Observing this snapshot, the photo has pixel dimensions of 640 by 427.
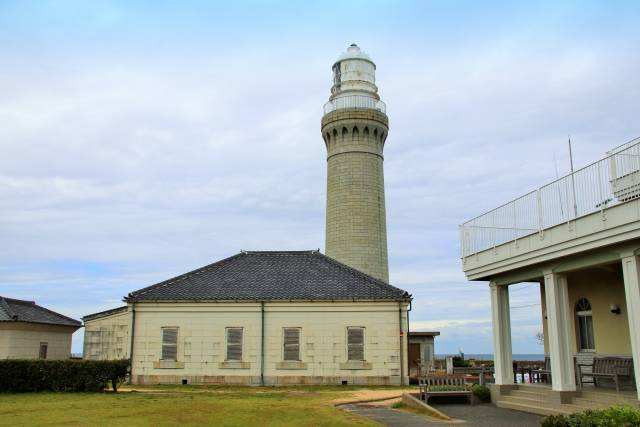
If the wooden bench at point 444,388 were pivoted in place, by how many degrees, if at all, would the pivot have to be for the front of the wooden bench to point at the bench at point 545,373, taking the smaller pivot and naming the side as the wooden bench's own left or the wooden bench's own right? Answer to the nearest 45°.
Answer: approximately 90° to the wooden bench's own left

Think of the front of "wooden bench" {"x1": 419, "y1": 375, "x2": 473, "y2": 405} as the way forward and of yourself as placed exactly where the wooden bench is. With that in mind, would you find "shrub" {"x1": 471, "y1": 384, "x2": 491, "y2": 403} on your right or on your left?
on your left

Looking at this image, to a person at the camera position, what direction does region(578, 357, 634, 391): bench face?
facing the viewer and to the left of the viewer

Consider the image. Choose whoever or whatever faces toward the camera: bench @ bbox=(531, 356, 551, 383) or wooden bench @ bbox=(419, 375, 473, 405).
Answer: the wooden bench

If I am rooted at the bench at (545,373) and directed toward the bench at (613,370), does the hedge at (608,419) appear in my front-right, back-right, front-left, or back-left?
front-right

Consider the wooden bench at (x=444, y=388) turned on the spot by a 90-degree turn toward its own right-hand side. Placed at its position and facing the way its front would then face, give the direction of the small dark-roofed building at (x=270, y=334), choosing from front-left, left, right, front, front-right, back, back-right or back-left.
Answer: front-right

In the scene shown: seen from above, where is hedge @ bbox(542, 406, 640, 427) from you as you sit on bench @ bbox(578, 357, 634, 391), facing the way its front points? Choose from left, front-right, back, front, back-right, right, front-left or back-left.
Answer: front-left

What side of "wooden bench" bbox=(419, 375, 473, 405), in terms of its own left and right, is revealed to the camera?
front

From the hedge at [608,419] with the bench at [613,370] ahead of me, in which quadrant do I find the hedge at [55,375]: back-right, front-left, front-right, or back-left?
front-left

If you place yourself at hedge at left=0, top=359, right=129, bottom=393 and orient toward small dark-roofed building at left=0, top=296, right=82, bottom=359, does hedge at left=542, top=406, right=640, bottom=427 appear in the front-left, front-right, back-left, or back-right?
back-right

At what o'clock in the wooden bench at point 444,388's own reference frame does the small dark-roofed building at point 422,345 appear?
The small dark-roofed building is roughly at 6 o'clock from the wooden bench.
